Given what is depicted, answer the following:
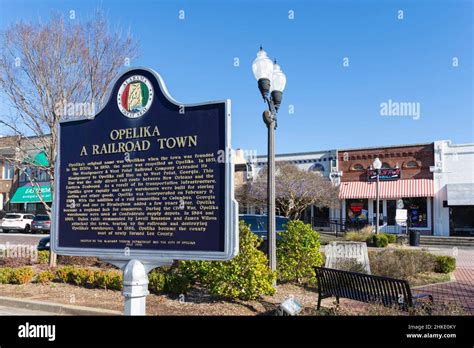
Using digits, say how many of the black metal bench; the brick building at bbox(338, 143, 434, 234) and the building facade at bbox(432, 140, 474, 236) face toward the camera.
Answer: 2

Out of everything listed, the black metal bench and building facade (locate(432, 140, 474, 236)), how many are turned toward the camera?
1

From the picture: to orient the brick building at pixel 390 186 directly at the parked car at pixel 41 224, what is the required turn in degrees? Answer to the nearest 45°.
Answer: approximately 90° to its right

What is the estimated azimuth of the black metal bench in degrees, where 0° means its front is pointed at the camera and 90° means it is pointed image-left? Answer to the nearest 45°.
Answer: approximately 225°

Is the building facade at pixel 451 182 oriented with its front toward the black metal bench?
yes

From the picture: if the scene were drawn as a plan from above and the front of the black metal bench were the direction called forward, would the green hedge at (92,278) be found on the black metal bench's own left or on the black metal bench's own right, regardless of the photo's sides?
on the black metal bench's own left

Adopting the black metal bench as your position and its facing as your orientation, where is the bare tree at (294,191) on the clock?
The bare tree is roughly at 10 o'clock from the black metal bench.
